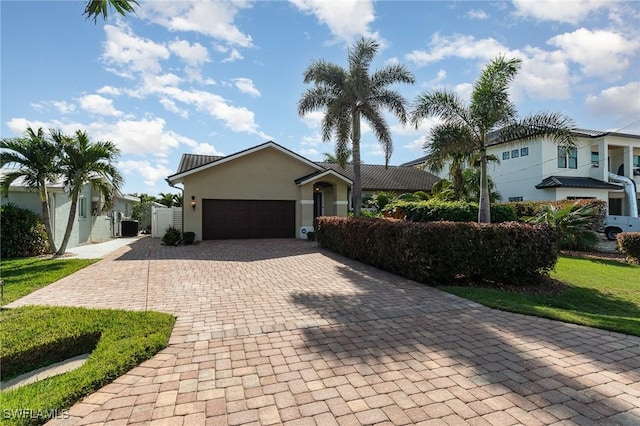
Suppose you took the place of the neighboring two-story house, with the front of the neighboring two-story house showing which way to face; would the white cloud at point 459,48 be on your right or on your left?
on your right

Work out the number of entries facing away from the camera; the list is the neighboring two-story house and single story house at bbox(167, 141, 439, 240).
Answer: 0

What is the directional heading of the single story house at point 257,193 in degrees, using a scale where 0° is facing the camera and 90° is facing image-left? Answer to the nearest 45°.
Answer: approximately 0°

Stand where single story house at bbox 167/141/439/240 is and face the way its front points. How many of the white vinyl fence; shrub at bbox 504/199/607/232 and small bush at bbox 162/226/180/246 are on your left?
1

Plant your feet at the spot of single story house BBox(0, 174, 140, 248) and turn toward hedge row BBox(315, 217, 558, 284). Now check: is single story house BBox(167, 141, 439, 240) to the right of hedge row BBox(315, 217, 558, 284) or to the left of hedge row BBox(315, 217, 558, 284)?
left

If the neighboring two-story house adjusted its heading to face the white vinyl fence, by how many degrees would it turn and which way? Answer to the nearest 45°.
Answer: approximately 90° to its right

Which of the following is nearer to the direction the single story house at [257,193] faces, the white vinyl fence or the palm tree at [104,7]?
the palm tree

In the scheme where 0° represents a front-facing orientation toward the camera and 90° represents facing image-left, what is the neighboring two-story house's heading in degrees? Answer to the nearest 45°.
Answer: approximately 315°

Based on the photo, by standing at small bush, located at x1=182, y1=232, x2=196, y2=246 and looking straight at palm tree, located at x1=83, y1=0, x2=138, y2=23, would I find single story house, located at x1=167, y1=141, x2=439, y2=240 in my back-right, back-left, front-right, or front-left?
back-left

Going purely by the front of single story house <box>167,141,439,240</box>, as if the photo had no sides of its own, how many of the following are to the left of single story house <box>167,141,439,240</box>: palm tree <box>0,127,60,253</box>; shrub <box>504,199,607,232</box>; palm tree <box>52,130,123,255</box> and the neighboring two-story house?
2
